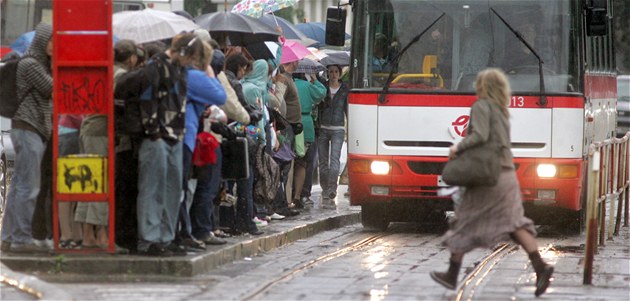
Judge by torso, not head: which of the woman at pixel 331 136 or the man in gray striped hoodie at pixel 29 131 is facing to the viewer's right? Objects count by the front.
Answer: the man in gray striped hoodie

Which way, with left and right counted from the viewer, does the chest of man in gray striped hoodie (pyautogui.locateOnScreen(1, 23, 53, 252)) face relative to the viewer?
facing to the right of the viewer

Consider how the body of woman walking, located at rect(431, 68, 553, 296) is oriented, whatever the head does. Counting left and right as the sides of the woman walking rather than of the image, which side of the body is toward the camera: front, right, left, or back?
left

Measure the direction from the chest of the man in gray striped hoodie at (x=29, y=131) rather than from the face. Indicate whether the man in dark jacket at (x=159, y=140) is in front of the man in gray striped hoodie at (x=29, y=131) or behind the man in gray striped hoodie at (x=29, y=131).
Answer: in front

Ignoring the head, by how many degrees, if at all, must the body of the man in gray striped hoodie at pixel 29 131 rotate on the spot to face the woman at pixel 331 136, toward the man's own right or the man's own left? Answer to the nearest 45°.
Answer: approximately 45° to the man's own left

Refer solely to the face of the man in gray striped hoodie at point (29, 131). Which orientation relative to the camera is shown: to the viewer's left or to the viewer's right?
to the viewer's right

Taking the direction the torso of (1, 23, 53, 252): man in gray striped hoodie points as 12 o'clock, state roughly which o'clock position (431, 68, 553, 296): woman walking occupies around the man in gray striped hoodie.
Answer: The woman walking is roughly at 1 o'clock from the man in gray striped hoodie.

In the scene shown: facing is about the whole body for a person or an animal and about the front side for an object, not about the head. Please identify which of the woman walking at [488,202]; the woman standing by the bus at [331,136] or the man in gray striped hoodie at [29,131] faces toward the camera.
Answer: the woman standing by the bus at [331,136]

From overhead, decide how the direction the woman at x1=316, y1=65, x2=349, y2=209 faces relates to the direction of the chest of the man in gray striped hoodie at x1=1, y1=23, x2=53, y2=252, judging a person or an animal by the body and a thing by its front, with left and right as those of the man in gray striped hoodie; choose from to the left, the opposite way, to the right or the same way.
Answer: to the right

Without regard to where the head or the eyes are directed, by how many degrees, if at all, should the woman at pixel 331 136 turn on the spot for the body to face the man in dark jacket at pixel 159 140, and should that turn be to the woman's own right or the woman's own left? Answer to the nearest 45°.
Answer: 0° — they already face them
